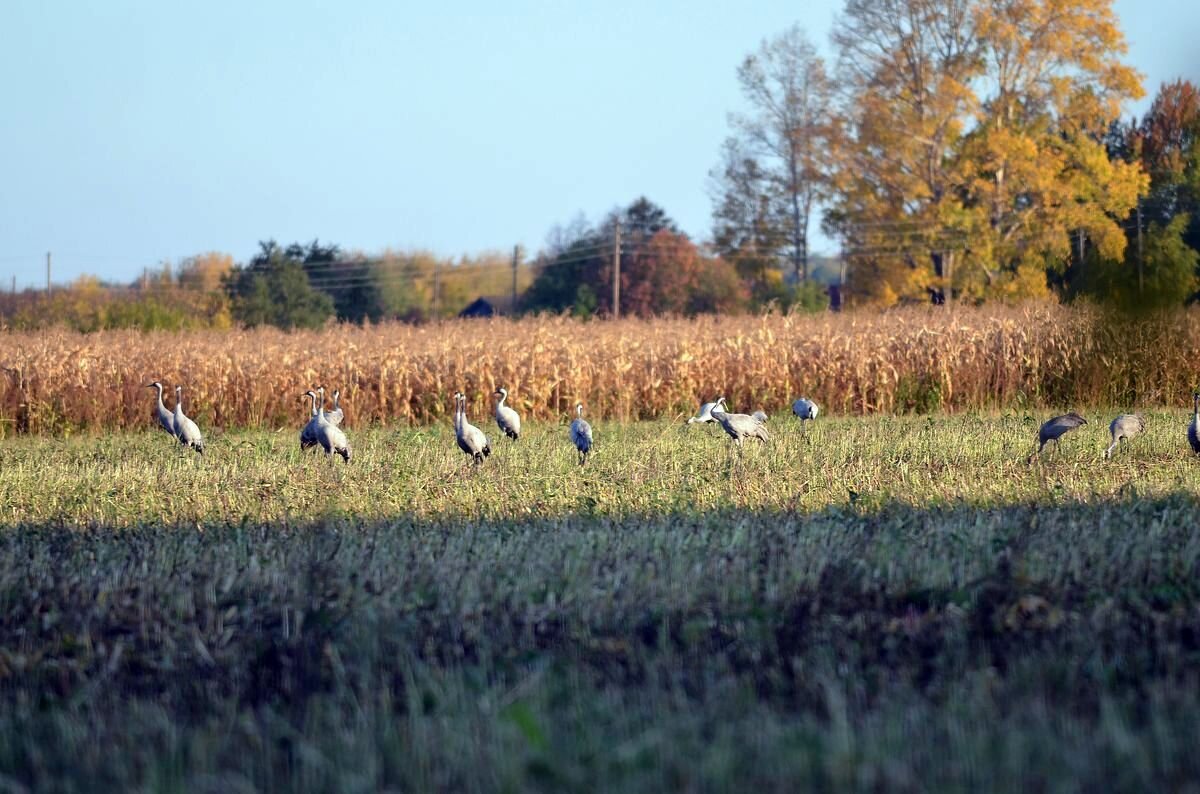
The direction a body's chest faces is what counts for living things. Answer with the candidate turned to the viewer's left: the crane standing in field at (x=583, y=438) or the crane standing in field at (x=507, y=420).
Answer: the crane standing in field at (x=507, y=420)

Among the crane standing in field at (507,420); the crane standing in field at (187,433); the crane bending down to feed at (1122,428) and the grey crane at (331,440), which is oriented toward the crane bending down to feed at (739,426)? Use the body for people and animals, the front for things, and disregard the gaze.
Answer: the crane bending down to feed at (1122,428)

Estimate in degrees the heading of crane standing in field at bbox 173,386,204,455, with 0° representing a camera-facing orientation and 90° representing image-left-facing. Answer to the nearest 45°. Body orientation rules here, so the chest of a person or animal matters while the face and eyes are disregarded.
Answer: approximately 90°

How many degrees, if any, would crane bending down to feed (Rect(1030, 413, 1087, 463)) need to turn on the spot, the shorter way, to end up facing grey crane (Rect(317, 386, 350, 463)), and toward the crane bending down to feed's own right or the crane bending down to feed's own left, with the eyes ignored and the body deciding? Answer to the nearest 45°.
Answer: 0° — it already faces it

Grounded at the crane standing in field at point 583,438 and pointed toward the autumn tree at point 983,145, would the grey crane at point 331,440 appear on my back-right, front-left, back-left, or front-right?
back-left

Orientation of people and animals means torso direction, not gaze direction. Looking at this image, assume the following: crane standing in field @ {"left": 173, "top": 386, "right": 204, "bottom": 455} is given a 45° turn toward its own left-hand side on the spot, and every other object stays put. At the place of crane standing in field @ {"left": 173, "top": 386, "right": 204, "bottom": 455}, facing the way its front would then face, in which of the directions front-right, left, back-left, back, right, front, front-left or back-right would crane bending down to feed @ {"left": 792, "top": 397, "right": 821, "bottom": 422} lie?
back-left

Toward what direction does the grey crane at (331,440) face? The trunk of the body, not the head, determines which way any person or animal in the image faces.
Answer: to the viewer's left

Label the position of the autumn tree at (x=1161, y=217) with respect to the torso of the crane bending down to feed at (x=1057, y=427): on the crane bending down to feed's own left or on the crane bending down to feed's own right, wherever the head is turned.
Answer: on the crane bending down to feed's own right

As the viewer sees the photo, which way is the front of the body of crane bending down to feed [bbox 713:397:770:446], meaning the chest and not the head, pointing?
to the viewer's left

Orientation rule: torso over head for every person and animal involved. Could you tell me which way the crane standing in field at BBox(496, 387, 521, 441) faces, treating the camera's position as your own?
facing to the left of the viewer

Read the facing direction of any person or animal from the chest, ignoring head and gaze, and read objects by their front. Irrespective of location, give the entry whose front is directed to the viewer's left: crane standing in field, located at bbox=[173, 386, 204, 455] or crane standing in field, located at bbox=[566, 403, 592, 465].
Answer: crane standing in field, located at bbox=[173, 386, 204, 455]

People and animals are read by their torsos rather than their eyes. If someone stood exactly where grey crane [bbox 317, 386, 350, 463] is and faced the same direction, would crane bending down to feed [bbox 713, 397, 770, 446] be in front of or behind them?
behind

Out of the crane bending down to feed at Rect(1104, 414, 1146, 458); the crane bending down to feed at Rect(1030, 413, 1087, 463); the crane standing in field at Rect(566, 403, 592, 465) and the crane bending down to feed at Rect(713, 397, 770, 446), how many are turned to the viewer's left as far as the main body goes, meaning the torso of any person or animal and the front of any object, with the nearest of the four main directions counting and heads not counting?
3

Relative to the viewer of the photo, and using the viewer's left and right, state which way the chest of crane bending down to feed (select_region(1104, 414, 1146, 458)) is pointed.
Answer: facing to the left of the viewer
